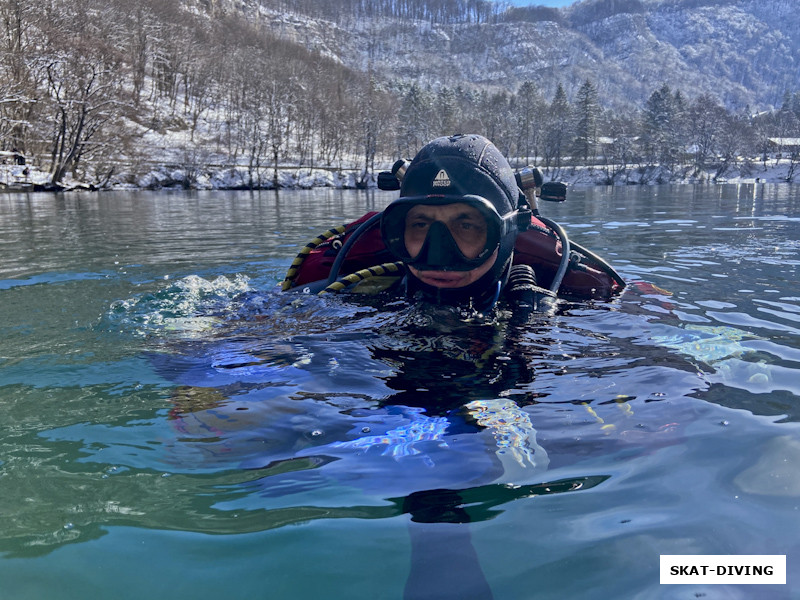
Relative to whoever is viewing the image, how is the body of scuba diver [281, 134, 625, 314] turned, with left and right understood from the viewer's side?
facing the viewer
